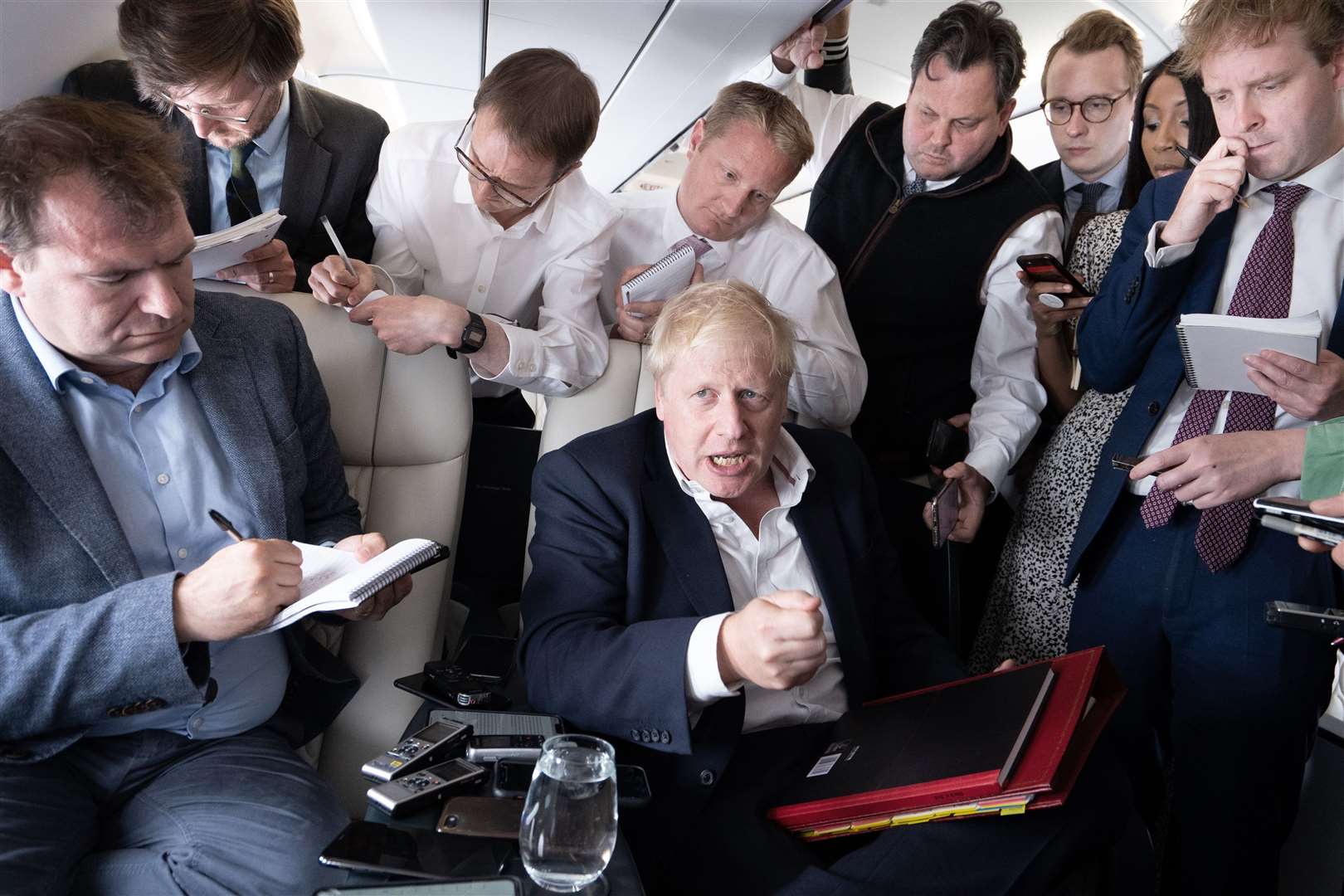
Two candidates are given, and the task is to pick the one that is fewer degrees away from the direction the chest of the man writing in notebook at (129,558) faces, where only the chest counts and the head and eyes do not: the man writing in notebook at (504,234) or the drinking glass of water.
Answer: the drinking glass of water

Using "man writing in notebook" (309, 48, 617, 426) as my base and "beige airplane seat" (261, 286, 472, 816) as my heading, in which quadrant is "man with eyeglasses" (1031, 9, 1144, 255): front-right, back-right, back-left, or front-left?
back-left

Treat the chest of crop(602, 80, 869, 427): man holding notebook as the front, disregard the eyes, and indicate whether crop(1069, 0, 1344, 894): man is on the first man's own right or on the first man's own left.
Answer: on the first man's own left

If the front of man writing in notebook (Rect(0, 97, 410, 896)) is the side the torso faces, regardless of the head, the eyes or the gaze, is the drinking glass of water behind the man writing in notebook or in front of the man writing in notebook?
in front

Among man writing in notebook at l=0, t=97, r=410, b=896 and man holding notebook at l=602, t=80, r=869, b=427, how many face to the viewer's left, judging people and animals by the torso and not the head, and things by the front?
0

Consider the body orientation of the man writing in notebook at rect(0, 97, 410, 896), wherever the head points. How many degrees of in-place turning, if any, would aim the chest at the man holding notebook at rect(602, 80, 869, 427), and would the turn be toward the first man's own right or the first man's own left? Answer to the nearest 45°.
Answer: approximately 90° to the first man's own left

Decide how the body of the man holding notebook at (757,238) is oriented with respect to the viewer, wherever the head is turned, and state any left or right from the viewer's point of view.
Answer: facing the viewer

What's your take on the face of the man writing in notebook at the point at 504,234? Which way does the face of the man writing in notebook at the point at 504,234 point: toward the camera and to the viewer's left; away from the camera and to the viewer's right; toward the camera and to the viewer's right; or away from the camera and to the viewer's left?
toward the camera and to the viewer's left

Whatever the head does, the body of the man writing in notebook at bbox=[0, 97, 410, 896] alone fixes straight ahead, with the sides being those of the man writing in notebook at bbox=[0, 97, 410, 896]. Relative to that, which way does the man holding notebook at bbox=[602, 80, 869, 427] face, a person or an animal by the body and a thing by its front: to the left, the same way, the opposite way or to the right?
to the right

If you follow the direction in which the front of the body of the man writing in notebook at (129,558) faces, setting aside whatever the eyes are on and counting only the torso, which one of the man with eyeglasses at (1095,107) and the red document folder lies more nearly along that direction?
the red document folder

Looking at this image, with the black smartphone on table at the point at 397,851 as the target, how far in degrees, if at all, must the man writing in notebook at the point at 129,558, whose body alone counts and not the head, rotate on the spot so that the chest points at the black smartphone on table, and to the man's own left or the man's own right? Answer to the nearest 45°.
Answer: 0° — they already face it

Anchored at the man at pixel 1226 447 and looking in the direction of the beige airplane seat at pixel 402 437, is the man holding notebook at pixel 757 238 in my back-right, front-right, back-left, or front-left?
front-right

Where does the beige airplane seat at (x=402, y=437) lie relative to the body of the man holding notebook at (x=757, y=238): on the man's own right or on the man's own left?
on the man's own right

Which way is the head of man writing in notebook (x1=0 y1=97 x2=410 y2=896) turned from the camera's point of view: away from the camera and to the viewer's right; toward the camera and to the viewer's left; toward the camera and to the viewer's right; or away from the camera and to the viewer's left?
toward the camera and to the viewer's right

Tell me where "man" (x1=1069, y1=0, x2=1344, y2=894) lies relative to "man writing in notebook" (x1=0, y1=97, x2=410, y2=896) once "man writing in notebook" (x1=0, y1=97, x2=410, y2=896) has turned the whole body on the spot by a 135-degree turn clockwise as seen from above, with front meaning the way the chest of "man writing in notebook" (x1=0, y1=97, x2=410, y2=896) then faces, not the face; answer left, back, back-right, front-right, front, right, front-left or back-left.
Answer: back

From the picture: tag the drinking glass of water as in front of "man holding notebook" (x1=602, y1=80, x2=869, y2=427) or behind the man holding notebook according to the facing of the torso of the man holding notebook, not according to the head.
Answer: in front

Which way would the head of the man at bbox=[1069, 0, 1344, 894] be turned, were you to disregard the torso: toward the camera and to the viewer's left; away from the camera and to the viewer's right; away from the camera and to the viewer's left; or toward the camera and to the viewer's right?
toward the camera and to the viewer's left

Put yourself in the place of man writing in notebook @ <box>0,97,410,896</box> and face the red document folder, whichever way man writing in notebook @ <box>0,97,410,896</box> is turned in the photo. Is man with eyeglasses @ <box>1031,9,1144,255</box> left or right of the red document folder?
left

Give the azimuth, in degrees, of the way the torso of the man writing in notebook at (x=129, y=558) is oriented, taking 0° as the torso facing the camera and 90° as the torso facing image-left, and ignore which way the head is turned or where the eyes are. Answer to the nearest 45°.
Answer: approximately 315°
